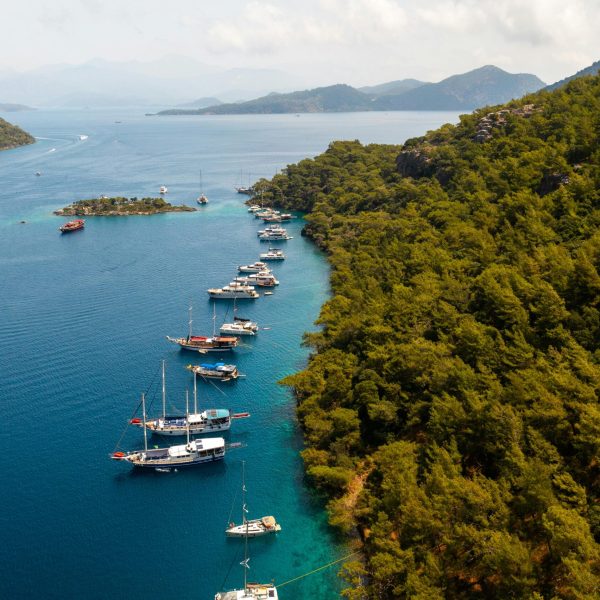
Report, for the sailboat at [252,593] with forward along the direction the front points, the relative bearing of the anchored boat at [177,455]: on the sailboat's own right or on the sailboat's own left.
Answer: on the sailboat's own right

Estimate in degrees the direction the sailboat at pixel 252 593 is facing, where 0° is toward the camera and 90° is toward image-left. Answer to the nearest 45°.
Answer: approximately 90°
